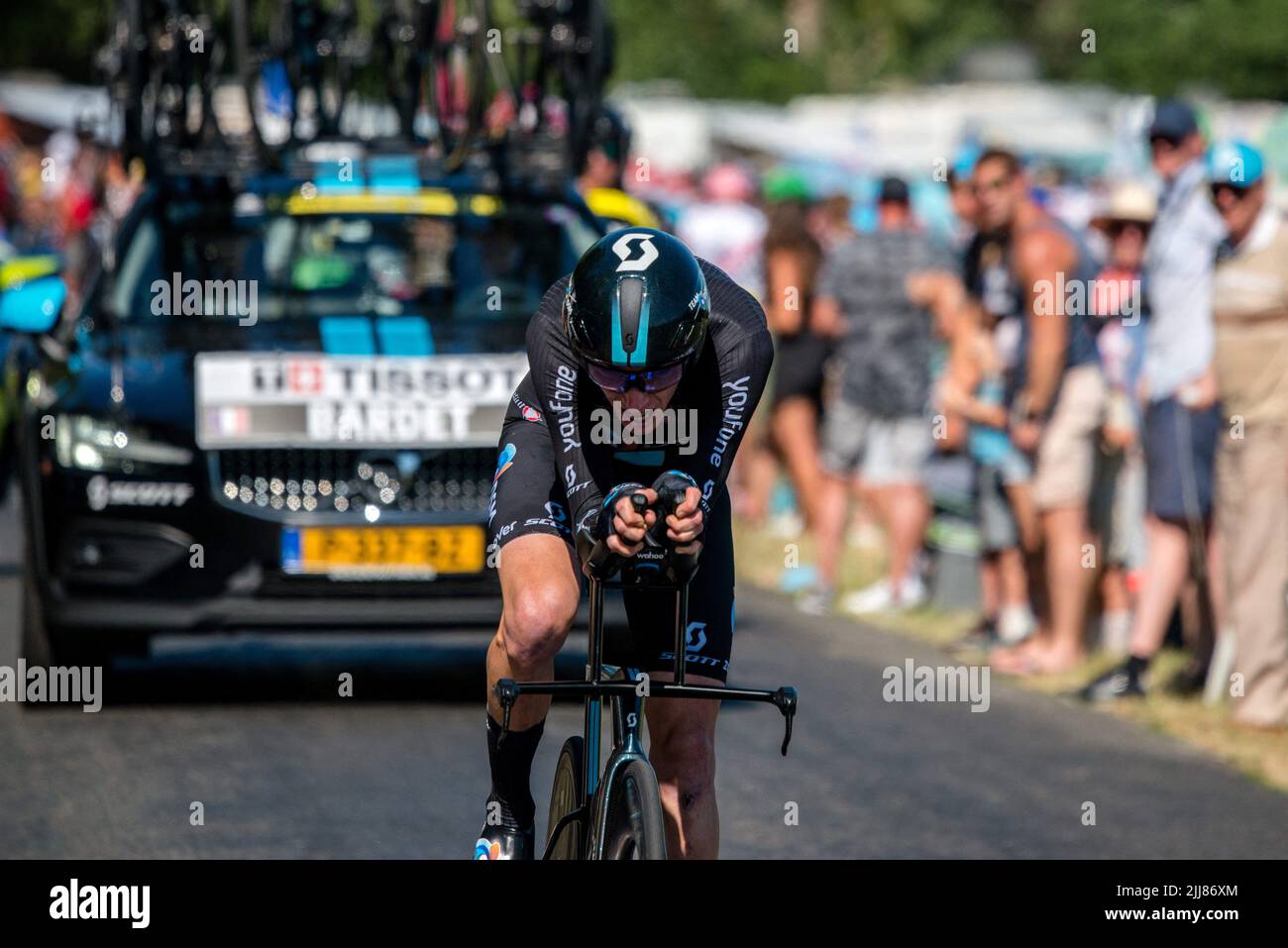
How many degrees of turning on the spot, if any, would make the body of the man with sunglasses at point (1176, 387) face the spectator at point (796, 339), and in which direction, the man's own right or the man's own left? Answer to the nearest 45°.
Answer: approximately 45° to the man's own right

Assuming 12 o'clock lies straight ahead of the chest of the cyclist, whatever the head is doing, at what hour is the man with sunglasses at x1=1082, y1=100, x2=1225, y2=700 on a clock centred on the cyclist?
The man with sunglasses is roughly at 7 o'clock from the cyclist.

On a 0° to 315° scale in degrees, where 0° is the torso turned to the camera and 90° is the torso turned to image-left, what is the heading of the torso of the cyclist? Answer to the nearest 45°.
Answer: approximately 0°

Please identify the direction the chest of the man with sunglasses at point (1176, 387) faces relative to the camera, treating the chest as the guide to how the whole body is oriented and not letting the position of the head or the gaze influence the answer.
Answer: to the viewer's left

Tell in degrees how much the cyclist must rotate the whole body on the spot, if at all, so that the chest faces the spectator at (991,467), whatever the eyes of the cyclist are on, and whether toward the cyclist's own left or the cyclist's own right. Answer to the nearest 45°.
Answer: approximately 180°

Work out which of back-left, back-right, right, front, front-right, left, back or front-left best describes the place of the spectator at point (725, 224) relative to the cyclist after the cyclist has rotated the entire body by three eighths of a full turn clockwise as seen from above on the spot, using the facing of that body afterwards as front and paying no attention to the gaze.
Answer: front-right

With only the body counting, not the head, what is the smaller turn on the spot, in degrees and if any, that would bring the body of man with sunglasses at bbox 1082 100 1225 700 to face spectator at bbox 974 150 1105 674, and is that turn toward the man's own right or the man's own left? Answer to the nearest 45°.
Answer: approximately 45° to the man's own right
